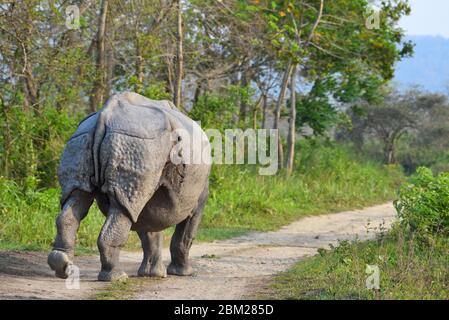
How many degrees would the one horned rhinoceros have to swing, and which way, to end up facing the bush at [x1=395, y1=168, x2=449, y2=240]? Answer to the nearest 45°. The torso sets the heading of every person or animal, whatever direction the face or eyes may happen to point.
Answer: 0° — it already faces it

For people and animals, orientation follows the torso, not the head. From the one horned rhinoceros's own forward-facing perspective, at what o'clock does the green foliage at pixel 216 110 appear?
The green foliage is roughly at 11 o'clock from the one horned rhinoceros.

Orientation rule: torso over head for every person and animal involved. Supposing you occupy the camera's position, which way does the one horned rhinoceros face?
facing away from the viewer and to the right of the viewer
